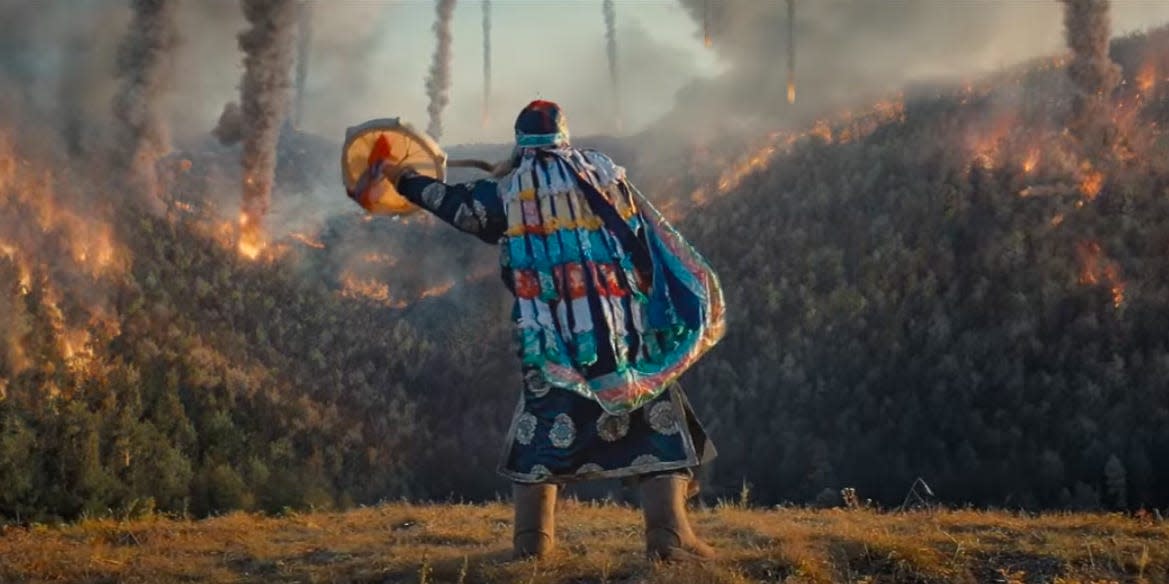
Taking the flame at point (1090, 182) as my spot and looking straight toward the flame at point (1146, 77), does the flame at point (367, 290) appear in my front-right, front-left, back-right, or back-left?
back-left

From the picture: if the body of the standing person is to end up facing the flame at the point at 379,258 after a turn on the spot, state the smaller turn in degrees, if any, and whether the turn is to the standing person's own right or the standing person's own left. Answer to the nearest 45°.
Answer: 0° — they already face it

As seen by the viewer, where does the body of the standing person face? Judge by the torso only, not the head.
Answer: away from the camera

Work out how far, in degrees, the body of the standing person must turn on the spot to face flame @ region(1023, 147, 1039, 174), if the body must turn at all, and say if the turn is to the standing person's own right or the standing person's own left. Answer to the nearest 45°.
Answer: approximately 45° to the standing person's own right

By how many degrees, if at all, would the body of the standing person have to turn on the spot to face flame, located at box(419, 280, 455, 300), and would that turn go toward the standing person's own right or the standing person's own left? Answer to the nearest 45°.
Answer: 0° — they already face it

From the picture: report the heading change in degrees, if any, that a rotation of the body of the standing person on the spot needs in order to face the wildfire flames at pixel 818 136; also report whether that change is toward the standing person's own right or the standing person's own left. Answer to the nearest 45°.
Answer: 0° — they already face it

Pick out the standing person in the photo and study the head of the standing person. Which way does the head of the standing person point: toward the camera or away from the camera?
away from the camera
